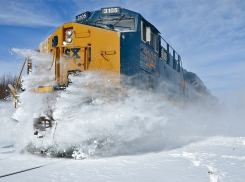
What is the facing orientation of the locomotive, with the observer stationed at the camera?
facing the viewer and to the left of the viewer
